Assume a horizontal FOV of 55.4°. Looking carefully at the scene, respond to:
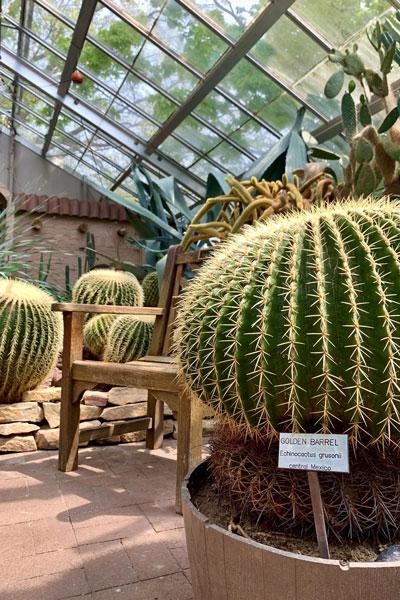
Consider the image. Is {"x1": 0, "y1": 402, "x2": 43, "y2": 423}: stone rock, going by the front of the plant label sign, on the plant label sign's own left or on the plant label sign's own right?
on the plant label sign's own right

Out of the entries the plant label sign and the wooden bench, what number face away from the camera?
0

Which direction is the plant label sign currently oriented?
toward the camera

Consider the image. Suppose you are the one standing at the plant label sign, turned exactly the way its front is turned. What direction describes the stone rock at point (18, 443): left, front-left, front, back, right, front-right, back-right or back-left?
back-right

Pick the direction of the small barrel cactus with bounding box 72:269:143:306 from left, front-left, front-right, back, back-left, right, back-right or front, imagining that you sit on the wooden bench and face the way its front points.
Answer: back-right

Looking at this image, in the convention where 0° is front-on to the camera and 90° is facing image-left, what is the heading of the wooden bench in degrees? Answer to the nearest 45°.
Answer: approximately 45°

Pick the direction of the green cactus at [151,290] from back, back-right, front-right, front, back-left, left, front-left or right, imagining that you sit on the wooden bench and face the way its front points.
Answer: back-right

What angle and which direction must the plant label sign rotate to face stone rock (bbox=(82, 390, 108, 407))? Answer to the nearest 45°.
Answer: approximately 135° to its right

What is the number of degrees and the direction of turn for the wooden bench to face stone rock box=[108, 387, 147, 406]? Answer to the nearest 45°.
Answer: approximately 135° to its right
